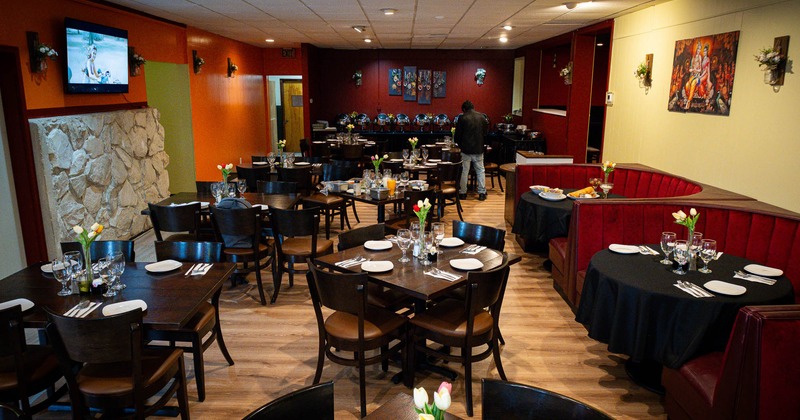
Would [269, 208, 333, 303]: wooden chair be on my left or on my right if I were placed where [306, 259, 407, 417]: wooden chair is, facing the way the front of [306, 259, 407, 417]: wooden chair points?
on my left

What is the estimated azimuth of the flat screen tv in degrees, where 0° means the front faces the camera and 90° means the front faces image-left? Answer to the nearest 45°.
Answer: approximately 315°

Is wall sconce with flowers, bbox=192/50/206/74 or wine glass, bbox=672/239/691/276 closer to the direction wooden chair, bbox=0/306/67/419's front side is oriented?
the wall sconce with flowers

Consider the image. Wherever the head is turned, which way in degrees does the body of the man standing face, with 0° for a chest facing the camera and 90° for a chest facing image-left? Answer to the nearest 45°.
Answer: approximately 180°

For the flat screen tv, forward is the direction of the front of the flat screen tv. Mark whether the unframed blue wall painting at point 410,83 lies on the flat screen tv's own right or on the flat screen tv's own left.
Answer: on the flat screen tv's own left

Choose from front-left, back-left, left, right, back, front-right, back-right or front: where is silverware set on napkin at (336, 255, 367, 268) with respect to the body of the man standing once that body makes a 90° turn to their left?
left

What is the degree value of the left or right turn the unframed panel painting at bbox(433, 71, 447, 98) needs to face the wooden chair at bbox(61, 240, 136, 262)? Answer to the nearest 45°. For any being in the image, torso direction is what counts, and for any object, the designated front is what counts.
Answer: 0° — it already faces it

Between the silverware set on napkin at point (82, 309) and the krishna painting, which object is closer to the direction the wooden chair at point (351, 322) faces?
the krishna painting

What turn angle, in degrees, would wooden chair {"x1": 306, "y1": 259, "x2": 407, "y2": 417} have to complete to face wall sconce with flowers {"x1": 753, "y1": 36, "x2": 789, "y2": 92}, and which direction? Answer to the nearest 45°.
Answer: approximately 45° to its right

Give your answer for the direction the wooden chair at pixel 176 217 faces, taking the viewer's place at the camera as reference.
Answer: facing away from the viewer and to the right of the viewer

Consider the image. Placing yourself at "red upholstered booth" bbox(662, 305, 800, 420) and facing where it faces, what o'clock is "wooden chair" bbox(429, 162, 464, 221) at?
The wooden chair is roughly at 12 o'clock from the red upholstered booth.

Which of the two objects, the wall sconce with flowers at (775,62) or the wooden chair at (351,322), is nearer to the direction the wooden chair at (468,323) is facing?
the wooden chair

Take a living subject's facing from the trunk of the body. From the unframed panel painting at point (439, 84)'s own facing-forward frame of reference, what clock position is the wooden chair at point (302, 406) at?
The wooden chair is roughly at 12 o'clock from the unframed panel painting.
